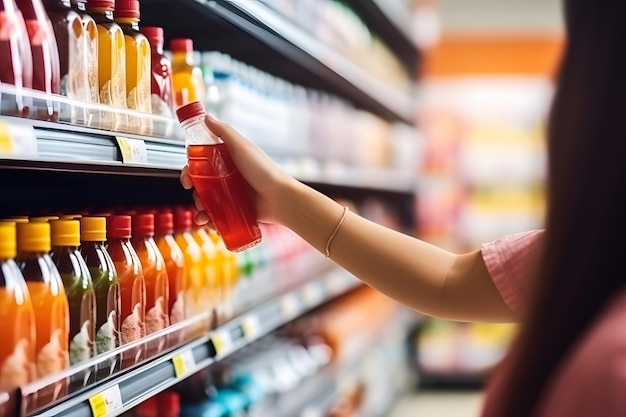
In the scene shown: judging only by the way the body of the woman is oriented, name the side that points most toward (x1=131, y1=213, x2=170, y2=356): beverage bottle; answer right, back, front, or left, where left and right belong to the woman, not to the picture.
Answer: front

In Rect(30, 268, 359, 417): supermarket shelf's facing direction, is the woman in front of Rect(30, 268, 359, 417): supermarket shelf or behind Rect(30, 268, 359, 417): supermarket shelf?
in front

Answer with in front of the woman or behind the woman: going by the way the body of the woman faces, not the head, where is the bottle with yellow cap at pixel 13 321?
in front

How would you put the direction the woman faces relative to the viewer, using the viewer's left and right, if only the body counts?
facing away from the viewer and to the left of the viewer

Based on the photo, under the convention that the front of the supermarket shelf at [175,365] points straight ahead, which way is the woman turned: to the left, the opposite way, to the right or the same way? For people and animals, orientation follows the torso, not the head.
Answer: the opposite way

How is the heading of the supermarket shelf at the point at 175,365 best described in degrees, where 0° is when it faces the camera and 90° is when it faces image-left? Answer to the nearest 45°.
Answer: approximately 315°

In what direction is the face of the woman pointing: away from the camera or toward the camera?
away from the camera
